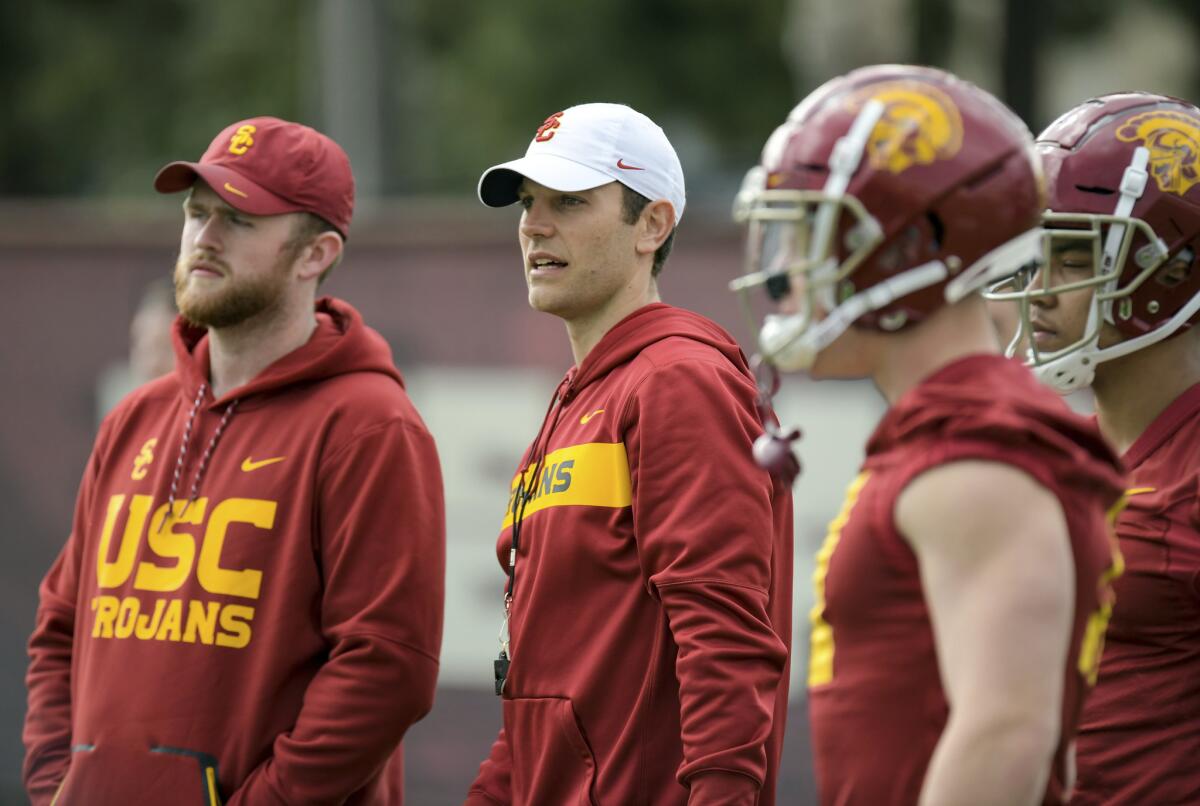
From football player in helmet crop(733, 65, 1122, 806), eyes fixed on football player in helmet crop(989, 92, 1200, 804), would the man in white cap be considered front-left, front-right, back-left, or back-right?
front-left

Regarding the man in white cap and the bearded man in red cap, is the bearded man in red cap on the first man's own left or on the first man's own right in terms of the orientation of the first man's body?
on the first man's own right

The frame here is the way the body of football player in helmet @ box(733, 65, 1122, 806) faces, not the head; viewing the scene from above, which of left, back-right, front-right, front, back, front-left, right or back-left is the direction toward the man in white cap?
front-right

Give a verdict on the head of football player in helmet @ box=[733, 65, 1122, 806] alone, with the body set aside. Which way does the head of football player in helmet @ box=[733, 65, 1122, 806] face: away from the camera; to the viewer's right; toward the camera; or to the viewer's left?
to the viewer's left

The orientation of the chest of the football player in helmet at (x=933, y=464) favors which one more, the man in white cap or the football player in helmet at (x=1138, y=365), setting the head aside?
the man in white cap

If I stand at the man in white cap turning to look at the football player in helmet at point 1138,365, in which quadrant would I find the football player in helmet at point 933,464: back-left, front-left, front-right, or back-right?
front-right

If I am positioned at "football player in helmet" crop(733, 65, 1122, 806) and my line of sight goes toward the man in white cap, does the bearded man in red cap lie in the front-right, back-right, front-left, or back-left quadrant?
front-left

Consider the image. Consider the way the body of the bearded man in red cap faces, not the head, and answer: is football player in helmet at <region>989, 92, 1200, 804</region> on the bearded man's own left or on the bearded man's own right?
on the bearded man's own left

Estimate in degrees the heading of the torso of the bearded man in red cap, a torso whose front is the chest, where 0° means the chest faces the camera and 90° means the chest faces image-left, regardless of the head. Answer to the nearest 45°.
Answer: approximately 45°

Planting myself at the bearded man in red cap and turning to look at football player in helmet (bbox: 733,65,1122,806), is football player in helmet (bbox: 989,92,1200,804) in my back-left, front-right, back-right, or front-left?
front-left

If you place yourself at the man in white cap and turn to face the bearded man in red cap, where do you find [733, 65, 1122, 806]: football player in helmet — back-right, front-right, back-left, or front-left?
back-left

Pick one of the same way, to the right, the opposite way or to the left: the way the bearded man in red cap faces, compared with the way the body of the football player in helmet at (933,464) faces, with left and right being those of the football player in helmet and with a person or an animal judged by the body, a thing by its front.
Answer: to the left

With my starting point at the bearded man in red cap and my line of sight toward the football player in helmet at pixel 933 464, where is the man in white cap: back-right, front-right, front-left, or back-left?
front-left

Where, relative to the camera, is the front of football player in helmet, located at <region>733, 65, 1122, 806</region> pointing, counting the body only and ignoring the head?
to the viewer's left

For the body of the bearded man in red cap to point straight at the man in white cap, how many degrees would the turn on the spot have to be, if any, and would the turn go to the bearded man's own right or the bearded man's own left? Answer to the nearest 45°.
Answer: approximately 90° to the bearded man's own left

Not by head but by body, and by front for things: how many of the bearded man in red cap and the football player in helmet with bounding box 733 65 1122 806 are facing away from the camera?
0

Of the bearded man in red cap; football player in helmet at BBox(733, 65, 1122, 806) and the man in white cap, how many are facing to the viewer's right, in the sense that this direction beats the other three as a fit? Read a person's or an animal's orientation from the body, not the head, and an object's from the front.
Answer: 0

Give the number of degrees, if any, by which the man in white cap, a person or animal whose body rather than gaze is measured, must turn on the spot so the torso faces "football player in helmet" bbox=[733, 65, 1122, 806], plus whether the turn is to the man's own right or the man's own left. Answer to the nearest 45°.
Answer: approximately 90° to the man's own left
